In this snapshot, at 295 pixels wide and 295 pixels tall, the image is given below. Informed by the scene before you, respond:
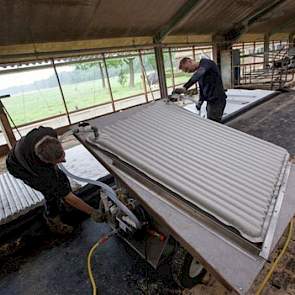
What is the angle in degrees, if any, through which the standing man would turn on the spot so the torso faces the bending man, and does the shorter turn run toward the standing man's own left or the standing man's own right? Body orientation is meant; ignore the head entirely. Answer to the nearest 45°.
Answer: approximately 45° to the standing man's own left

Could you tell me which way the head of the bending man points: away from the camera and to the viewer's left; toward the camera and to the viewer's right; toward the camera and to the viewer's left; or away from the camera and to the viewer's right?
away from the camera and to the viewer's right

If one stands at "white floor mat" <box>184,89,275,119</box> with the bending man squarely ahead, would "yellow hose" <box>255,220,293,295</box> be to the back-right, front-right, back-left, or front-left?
front-left

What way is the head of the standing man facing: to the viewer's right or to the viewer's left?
to the viewer's left

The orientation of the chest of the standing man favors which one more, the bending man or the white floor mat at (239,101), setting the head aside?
the bending man

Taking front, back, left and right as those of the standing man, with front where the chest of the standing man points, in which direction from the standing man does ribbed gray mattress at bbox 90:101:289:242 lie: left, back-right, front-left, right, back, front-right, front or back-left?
left

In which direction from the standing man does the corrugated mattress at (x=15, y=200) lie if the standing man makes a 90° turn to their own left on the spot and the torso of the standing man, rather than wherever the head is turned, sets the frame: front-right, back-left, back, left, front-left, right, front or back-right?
front-right

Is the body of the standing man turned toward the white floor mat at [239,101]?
no

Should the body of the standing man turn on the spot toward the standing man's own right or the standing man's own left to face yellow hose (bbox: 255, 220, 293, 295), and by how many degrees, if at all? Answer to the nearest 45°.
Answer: approximately 90° to the standing man's own left

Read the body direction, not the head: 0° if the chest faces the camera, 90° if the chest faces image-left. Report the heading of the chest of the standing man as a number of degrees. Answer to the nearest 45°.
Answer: approximately 90°
